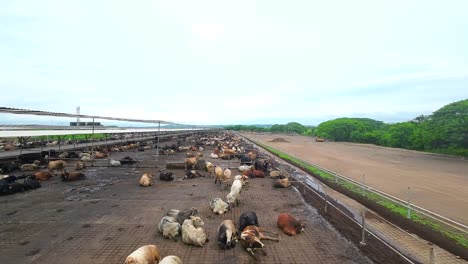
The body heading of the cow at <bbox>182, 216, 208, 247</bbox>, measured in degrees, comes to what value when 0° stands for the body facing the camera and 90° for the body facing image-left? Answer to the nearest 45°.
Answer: approximately 135°

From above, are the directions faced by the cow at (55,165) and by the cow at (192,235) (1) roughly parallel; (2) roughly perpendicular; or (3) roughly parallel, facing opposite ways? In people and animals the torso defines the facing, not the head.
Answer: roughly perpendicular

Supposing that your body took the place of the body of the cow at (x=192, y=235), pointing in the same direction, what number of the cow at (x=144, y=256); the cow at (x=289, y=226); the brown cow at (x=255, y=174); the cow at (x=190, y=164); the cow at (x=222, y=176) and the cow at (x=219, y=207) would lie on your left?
1

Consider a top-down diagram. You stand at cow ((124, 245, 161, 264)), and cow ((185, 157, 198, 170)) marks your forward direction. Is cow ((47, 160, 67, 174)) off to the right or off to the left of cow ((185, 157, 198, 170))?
left

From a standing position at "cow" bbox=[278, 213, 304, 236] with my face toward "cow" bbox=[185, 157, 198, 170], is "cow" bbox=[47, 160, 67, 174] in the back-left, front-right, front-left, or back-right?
front-left

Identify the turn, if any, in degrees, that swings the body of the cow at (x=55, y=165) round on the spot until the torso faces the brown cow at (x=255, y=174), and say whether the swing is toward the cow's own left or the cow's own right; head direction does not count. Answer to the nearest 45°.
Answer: approximately 135° to the cow's own left

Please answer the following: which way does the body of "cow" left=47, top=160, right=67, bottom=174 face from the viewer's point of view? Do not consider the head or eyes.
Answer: to the viewer's left

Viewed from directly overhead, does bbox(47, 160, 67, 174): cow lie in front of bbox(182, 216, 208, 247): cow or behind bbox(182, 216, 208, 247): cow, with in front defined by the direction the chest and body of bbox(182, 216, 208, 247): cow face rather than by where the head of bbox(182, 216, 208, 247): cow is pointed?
in front

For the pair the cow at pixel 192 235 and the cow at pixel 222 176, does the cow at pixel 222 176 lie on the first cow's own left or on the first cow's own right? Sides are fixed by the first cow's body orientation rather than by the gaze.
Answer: on the first cow's own right

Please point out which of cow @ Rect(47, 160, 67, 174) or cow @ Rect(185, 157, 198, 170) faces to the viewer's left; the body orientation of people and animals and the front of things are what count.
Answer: cow @ Rect(47, 160, 67, 174)
